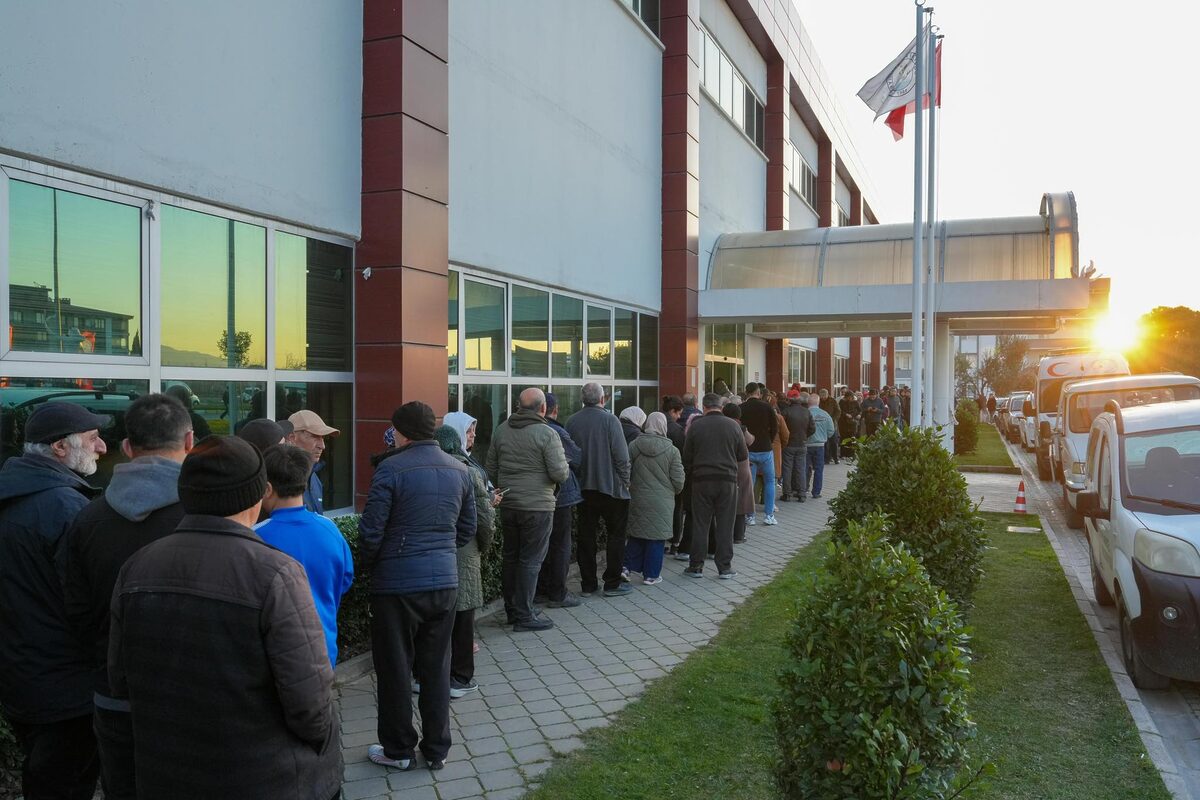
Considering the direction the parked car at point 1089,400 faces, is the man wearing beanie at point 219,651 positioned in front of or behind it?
in front

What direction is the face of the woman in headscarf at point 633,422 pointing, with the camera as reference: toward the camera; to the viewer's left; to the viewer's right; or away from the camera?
away from the camera

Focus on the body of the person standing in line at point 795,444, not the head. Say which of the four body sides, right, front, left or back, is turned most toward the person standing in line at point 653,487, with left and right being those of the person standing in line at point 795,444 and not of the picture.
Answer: back

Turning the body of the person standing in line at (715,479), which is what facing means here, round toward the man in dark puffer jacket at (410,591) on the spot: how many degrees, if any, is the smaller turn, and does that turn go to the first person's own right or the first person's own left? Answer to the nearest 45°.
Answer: approximately 180°

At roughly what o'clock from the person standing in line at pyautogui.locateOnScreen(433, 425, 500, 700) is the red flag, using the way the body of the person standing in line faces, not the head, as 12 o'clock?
The red flag is roughly at 12 o'clock from the person standing in line.

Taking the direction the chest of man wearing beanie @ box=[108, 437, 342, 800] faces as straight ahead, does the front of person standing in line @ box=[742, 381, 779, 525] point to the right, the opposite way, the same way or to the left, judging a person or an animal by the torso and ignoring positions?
the same way

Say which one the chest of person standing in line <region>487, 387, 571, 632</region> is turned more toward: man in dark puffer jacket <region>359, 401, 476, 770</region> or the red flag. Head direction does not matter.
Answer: the red flag

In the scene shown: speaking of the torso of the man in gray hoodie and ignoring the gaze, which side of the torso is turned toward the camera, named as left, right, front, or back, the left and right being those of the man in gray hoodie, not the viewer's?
back

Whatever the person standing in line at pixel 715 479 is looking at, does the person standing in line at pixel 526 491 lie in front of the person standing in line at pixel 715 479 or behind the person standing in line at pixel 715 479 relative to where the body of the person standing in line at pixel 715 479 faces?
behind

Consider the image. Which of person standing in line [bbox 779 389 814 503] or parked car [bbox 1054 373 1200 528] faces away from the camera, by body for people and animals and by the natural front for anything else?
the person standing in line

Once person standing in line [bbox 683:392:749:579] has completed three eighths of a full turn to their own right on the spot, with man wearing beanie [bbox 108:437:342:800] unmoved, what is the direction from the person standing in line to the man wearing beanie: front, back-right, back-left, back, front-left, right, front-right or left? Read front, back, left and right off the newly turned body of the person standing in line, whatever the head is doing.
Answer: front-right

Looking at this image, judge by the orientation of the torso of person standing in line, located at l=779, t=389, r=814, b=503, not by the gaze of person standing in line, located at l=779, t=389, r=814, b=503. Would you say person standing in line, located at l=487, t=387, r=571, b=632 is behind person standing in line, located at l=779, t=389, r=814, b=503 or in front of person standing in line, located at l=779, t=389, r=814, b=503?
behind

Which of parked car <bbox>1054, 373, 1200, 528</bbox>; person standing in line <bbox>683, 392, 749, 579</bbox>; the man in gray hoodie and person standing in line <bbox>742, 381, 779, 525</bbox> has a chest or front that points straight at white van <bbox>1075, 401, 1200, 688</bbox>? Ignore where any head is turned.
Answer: the parked car

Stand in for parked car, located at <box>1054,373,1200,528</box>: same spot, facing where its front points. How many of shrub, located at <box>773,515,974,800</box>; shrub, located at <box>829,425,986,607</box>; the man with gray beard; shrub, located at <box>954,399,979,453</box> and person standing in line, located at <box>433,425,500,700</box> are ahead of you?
4

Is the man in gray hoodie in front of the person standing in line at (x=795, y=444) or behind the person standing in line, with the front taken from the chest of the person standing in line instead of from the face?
behind

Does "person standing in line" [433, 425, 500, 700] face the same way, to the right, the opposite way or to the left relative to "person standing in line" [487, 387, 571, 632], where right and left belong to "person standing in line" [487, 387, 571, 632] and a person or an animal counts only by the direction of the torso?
the same way

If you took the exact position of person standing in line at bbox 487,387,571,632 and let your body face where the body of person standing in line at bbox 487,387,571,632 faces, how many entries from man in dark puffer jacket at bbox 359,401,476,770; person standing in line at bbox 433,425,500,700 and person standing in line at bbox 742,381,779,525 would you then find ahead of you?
1

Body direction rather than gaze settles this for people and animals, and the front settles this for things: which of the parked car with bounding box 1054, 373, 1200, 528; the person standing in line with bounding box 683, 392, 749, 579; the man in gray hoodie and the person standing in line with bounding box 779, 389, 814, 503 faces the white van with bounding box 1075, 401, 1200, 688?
the parked car

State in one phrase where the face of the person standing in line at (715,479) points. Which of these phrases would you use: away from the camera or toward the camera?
away from the camera

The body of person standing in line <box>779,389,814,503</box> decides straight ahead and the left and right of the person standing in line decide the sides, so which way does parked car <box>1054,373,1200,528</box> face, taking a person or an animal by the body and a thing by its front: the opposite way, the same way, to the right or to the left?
the opposite way
